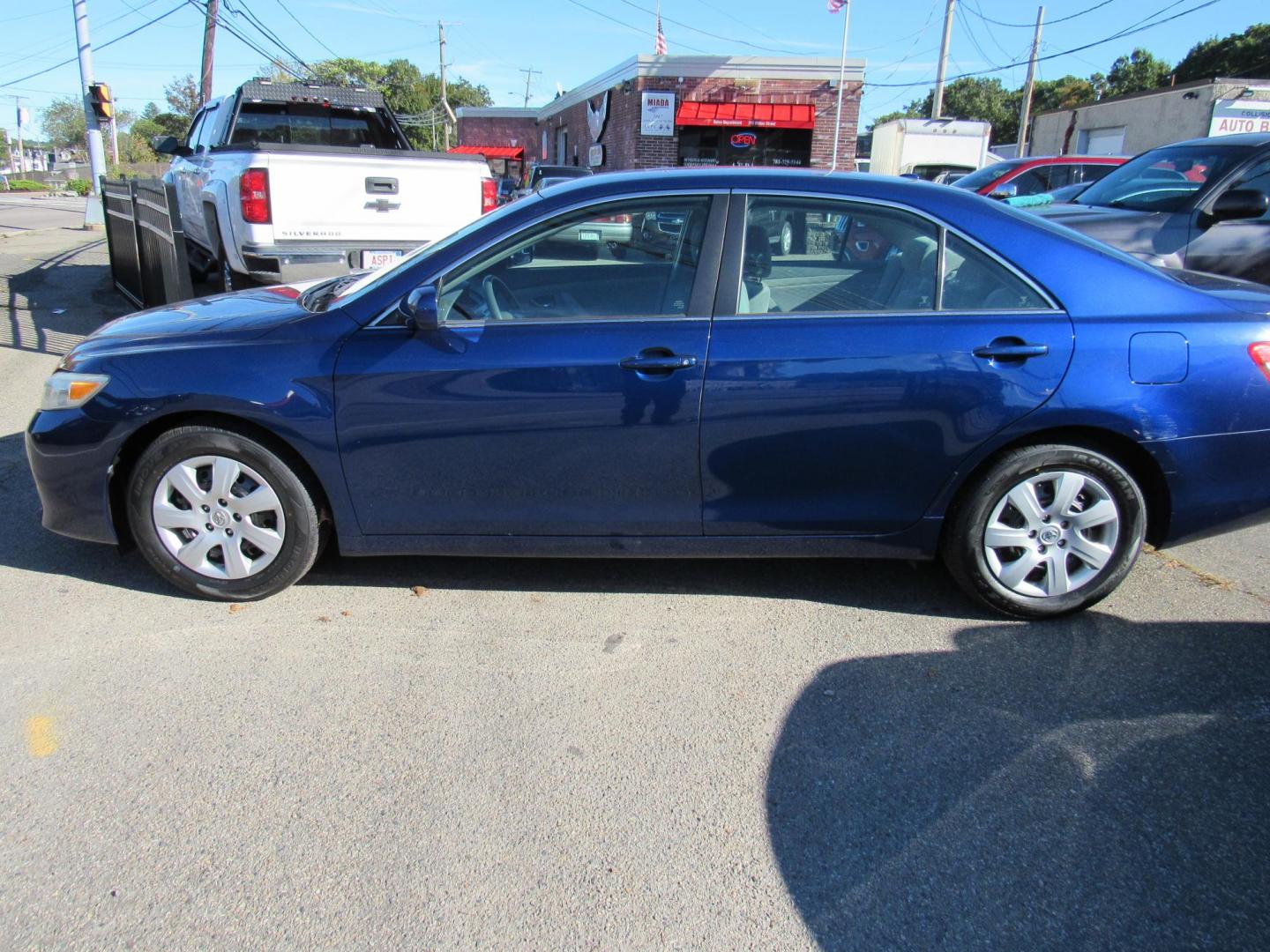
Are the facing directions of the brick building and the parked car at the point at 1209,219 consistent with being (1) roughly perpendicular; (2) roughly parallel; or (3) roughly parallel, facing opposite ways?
roughly perpendicular

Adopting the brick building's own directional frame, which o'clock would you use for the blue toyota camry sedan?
The blue toyota camry sedan is roughly at 12 o'clock from the brick building.

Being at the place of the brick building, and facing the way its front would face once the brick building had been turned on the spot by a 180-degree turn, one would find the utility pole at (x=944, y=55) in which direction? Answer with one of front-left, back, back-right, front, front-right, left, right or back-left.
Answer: front-right

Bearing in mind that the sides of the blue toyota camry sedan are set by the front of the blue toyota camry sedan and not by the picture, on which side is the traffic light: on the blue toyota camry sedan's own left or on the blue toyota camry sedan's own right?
on the blue toyota camry sedan's own right

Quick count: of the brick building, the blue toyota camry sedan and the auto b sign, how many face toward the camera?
2

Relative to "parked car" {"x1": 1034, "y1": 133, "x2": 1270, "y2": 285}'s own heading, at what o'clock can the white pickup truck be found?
The white pickup truck is roughly at 1 o'clock from the parked car.

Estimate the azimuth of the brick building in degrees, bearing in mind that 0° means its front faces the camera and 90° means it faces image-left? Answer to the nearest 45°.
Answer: approximately 0°

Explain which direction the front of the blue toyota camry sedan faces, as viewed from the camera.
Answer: facing to the left of the viewer

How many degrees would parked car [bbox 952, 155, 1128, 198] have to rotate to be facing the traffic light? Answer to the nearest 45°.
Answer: approximately 45° to its right

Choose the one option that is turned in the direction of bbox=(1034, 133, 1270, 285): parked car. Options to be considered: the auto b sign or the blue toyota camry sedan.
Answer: the auto b sign
